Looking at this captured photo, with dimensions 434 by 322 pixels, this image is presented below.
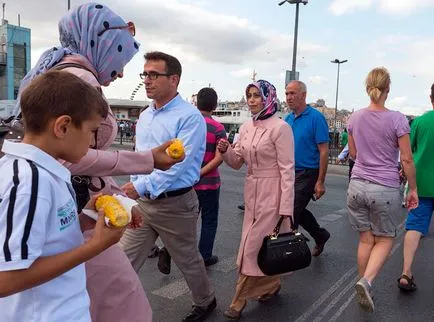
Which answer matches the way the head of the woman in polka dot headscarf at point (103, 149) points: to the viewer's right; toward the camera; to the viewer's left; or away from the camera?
to the viewer's right

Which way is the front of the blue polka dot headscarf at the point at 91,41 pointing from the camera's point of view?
to the viewer's right

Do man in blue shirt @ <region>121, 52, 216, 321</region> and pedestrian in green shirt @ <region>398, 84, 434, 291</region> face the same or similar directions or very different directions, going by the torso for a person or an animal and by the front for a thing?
very different directions

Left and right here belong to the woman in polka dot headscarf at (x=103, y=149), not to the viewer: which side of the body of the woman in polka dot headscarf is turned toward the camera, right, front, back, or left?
right

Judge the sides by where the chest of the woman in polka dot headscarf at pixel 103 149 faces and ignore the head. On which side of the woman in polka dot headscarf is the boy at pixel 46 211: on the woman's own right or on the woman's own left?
on the woman's own right

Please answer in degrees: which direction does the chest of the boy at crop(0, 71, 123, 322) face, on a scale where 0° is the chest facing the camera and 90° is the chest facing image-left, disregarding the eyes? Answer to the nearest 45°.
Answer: approximately 270°

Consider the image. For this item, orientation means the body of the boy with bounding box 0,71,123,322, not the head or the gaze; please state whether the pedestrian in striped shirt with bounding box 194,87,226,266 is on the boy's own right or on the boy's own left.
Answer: on the boy's own left

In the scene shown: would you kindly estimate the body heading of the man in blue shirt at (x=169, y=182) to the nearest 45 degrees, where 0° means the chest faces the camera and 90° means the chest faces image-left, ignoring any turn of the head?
approximately 45°

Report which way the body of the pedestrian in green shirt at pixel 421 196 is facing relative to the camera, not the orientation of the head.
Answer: away from the camera

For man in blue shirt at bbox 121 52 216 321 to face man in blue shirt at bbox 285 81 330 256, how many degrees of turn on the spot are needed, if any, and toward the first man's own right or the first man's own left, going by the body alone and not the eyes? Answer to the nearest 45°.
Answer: approximately 180°
